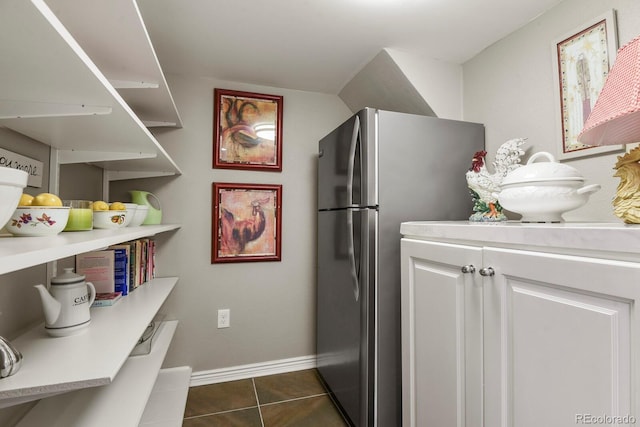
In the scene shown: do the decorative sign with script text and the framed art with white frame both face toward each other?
yes

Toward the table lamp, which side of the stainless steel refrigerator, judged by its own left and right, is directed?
left

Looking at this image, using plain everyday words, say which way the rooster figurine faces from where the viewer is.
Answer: facing to the left of the viewer

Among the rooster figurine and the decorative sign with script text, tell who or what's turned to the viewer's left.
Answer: the rooster figurine

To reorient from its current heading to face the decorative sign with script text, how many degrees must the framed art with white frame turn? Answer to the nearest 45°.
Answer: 0° — it already faces it

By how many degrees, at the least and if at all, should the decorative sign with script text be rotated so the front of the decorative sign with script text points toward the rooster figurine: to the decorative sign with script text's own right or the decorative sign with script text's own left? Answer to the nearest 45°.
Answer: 0° — it already faces it

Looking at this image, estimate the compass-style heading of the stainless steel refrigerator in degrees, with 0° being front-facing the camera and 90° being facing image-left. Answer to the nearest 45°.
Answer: approximately 45°

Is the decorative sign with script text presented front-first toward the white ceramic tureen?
yes

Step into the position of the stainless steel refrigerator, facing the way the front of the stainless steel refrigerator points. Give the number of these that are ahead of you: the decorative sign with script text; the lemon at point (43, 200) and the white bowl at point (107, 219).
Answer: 3

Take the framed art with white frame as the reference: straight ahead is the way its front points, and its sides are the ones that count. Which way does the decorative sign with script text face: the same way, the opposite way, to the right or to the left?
the opposite way

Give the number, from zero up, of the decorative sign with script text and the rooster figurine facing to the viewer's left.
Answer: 1
